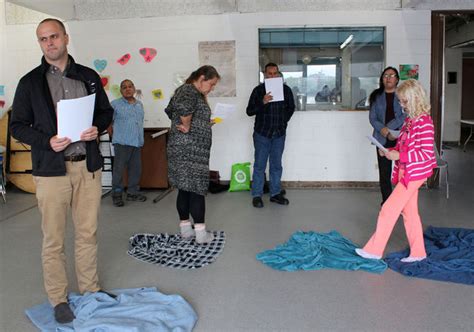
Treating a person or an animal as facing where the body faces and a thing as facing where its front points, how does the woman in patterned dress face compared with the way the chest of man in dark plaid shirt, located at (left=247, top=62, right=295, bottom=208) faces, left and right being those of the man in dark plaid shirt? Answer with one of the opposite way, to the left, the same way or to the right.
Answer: to the left

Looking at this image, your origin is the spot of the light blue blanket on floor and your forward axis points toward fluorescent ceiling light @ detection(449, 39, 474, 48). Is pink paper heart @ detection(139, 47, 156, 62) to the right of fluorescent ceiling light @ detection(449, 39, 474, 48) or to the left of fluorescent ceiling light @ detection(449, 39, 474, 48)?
left

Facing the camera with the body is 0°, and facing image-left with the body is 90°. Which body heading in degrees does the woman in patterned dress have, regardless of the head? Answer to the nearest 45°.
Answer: approximately 270°

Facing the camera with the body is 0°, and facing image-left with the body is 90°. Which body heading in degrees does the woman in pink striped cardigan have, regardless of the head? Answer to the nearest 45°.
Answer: approximately 90°

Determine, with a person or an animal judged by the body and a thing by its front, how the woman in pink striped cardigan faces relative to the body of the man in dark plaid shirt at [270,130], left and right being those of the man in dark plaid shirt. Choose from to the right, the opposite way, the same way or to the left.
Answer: to the right

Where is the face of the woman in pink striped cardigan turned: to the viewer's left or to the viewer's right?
to the viewer's left

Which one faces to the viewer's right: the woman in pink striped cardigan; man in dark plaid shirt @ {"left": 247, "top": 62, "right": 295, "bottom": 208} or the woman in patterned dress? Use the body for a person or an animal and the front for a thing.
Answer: the woman in patterned dress

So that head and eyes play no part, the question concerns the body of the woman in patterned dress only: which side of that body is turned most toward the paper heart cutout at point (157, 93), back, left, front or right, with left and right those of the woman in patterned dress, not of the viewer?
left

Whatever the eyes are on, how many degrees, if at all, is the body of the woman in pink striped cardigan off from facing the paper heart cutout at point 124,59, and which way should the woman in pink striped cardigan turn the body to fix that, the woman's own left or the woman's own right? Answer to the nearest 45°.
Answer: approximately 45° to the woman's own right

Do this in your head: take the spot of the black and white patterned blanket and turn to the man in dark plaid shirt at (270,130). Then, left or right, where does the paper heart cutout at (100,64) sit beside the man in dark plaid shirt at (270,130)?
left

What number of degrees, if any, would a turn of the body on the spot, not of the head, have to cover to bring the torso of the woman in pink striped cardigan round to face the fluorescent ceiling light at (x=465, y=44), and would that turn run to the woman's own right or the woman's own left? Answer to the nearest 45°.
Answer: approximately 90° to the woman's own right
